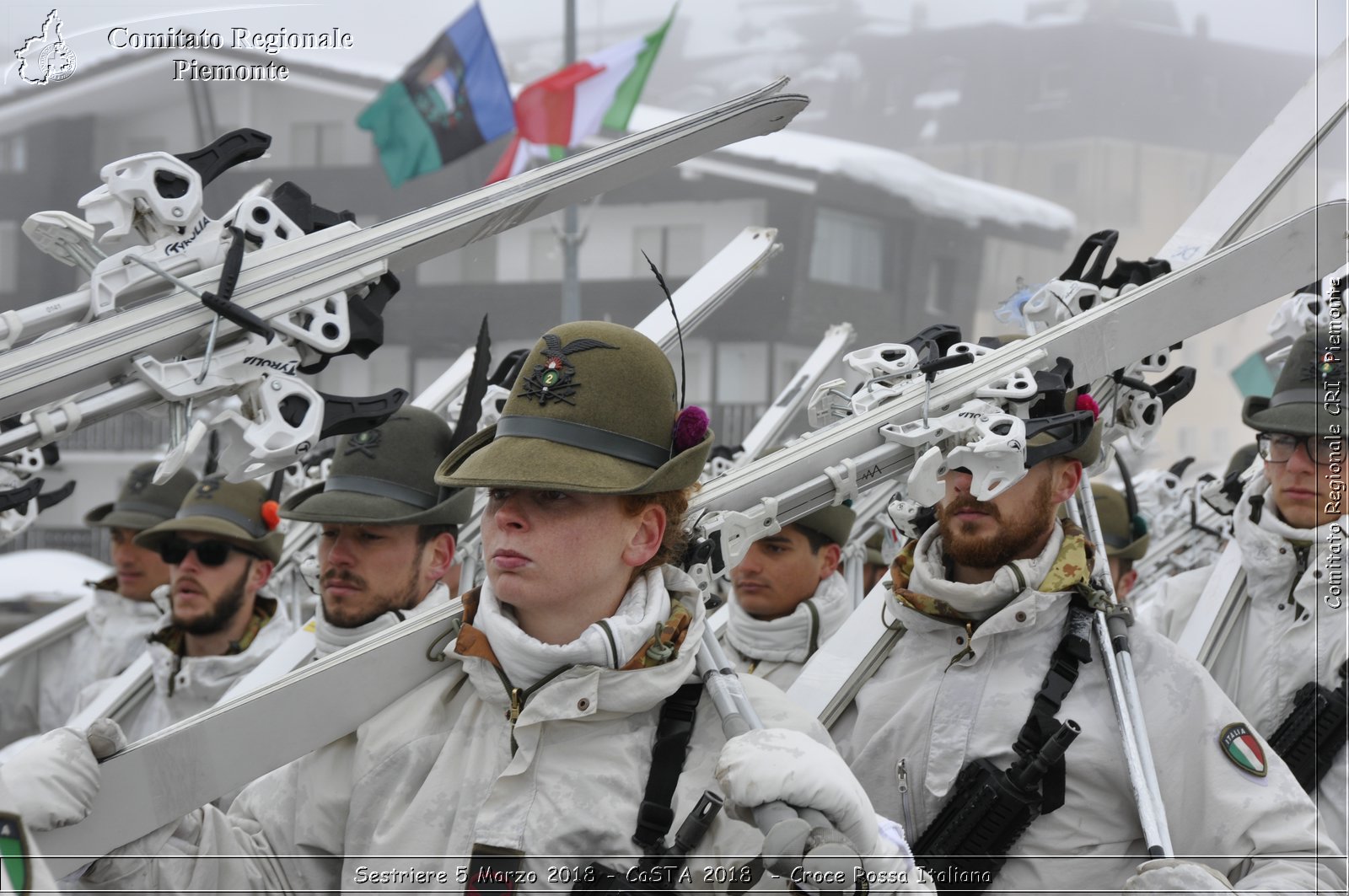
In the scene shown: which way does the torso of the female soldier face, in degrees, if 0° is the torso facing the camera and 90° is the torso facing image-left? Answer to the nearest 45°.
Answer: approximately 45°

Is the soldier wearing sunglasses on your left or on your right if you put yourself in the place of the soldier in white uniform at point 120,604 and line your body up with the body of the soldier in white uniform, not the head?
on your left

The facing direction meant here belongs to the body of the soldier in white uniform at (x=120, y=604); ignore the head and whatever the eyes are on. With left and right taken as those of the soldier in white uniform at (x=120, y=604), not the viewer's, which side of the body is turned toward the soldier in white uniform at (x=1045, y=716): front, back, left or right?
left

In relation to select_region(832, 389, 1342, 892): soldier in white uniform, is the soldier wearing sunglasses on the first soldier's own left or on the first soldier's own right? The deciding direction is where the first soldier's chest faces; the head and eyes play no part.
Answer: on the first soldier's own right

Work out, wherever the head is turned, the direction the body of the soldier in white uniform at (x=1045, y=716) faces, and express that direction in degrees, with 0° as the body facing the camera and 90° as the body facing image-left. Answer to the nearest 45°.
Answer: approximately 45°

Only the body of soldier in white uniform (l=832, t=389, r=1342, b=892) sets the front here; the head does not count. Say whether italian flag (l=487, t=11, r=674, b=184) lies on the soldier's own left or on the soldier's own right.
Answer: on the soldier's own right

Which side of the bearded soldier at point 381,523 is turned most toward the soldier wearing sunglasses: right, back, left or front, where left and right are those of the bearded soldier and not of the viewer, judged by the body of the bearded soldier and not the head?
right

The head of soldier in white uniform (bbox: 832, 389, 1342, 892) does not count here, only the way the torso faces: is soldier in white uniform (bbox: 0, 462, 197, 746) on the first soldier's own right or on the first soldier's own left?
on the first soldier's own right

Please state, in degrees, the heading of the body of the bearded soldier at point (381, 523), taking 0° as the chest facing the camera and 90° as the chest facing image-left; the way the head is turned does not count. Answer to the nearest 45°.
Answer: approximately 45°

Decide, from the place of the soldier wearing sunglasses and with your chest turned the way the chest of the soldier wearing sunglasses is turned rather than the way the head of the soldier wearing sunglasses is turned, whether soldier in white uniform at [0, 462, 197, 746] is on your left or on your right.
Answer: on your right

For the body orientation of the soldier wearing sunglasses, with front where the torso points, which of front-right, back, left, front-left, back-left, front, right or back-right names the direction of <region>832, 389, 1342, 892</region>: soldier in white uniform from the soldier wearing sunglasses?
left
